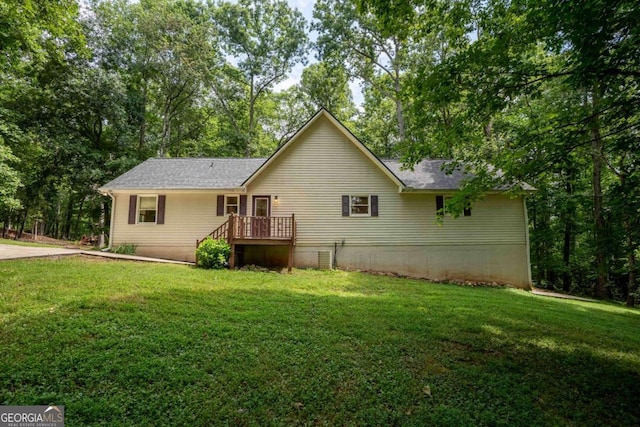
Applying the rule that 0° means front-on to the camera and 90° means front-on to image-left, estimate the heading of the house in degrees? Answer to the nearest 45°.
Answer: approximately 0°

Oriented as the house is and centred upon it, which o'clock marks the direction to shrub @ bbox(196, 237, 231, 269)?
The shrub is roughly at 2 o'clock from the house.

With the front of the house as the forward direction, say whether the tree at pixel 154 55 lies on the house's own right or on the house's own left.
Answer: on the house's own right

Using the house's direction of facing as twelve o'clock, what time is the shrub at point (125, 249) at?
The shrub is roughly at 3 o'clock from the house.

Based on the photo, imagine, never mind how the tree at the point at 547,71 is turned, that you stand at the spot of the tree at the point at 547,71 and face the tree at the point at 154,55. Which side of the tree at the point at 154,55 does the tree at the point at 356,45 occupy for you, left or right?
right
